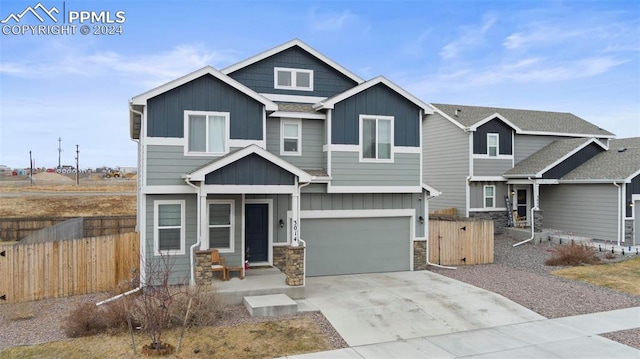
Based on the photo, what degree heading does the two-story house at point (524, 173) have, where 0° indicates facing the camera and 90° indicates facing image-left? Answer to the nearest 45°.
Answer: approximately 315°

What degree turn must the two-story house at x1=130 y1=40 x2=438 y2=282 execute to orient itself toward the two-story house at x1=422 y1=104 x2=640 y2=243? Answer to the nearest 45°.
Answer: approximately 135° to its left

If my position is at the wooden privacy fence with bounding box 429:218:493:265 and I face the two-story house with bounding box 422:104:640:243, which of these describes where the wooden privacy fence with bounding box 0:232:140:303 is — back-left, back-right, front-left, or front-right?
back-left

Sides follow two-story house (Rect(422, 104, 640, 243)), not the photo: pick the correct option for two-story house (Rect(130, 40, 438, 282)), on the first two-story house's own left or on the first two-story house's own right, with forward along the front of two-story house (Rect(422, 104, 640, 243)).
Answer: on the first two-story house's own right

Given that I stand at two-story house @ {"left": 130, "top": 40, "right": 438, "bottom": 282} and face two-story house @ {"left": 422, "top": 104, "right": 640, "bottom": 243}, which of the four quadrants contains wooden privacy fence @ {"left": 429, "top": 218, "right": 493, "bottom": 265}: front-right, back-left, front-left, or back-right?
front-right

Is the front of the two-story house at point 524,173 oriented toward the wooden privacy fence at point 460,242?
no

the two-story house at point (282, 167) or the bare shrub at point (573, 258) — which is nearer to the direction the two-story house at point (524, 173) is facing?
the bare shrub

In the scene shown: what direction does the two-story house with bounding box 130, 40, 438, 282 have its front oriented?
toward the camera

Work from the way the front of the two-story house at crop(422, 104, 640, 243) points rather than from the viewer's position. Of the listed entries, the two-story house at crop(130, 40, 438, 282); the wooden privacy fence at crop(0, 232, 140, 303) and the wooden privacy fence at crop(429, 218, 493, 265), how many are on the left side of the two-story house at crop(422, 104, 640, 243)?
0

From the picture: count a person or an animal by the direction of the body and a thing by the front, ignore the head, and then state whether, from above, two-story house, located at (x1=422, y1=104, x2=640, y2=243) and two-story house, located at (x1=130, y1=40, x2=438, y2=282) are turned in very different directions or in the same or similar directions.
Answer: same or similar directions

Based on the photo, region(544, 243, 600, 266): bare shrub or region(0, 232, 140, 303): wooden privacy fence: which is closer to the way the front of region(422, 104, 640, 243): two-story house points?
the bare shrub

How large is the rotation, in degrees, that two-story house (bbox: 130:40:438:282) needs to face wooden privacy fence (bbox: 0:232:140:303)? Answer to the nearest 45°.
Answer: approximately 90° to its right

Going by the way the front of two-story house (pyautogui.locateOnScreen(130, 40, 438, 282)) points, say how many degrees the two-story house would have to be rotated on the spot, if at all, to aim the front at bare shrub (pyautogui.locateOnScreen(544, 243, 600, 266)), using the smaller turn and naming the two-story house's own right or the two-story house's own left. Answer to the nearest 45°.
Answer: approximately 90° to the two-story house's own left

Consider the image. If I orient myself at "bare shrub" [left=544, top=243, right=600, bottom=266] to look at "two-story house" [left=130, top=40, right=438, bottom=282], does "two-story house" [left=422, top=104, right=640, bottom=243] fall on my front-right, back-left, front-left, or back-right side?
back-right

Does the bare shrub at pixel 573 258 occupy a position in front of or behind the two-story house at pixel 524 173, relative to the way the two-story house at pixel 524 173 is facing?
in front

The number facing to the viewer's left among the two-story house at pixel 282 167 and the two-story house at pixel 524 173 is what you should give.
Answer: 0
